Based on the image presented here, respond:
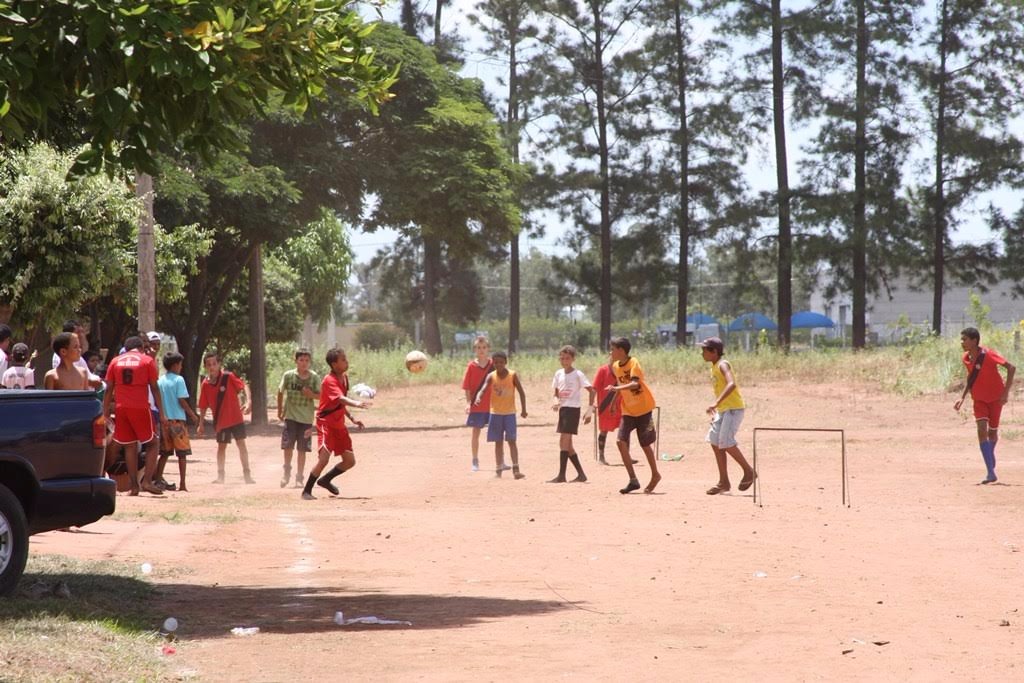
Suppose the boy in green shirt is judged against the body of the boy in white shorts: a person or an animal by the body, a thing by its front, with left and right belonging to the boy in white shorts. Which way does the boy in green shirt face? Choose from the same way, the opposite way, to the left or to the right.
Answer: to the left

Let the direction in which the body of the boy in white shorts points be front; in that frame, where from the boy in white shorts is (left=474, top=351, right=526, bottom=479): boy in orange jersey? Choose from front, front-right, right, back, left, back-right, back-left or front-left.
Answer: front-right

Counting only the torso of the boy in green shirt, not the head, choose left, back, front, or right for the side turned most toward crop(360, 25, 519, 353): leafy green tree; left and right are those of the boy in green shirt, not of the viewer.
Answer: back

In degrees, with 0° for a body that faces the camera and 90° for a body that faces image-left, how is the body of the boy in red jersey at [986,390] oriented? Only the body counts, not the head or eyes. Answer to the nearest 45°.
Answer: approximately 45°

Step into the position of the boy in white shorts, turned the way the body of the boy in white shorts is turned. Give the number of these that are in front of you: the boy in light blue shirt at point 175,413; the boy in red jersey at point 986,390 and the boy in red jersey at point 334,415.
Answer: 2

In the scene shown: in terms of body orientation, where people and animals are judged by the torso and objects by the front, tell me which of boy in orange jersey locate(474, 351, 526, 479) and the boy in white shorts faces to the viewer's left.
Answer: the boy in white shorts

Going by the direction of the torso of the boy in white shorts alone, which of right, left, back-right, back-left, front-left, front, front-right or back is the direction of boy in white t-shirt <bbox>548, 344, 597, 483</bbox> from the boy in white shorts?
front-right

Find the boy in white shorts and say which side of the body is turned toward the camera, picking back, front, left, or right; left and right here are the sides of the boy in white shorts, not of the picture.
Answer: left

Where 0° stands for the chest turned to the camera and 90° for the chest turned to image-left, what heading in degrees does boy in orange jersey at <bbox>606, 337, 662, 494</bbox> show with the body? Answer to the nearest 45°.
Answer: approximately 45°
